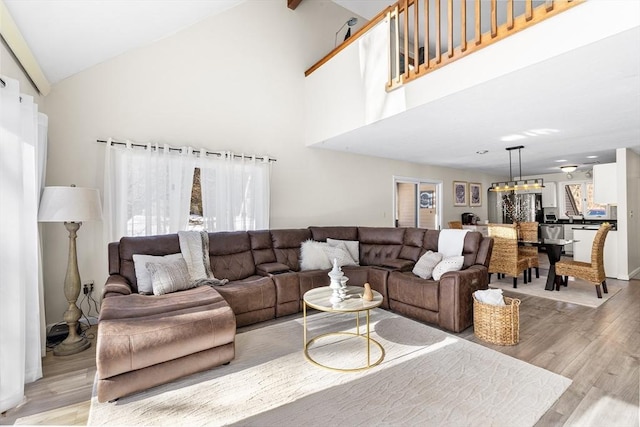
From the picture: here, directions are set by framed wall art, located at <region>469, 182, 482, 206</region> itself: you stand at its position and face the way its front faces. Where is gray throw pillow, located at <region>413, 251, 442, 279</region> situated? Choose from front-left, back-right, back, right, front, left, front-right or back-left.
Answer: front-right

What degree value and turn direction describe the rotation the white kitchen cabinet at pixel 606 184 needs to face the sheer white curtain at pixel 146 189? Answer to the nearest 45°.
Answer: approximately 45° to its right

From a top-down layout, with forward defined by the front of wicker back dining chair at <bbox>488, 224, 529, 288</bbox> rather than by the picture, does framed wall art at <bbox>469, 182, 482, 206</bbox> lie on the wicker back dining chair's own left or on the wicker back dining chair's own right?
on the wicker back dining chair's own left

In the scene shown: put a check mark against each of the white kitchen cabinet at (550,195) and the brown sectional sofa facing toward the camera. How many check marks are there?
2

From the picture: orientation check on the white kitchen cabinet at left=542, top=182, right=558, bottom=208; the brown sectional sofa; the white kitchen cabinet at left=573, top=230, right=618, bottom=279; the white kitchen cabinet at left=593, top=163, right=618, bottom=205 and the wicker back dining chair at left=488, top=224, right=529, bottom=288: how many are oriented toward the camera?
4

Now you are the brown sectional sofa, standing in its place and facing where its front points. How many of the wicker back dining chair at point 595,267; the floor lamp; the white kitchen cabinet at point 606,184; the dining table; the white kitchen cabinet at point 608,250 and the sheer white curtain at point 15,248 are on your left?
4

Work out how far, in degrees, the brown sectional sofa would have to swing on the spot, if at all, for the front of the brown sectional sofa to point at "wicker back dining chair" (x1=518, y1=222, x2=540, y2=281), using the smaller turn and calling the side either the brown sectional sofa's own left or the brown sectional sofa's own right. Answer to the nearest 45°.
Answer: approximately 90° to the brown sectional sofa's own left

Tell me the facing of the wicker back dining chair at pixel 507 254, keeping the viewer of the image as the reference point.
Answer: facing away from the viewer and to the right of the viewer

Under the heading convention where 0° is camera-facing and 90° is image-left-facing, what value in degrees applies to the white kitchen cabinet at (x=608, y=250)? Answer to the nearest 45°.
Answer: approximately 0°

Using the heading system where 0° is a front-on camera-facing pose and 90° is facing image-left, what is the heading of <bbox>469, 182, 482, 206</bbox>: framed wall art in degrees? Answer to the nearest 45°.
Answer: approximately 315°

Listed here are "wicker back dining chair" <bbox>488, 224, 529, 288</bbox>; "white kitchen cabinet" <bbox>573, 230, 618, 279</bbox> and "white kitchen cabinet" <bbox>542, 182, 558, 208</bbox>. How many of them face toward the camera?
2

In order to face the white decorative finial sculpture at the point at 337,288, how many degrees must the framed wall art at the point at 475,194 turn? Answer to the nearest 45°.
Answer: approximately 45° to its right

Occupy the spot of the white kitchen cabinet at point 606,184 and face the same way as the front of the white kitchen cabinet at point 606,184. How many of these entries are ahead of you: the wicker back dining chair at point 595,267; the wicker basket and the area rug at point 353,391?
3

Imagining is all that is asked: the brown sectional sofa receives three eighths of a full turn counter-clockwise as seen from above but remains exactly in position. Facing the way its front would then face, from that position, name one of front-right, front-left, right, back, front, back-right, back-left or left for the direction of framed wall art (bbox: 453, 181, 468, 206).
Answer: front
